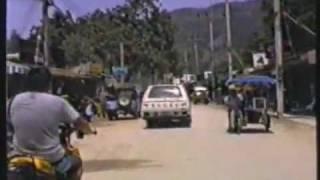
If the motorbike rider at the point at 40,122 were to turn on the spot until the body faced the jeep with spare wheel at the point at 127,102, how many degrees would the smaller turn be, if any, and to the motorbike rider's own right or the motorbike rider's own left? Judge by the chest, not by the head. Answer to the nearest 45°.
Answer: approximately 45° to the motorbike rider's own left

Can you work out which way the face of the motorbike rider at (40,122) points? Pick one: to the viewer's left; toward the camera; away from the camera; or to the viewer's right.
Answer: away from the camera

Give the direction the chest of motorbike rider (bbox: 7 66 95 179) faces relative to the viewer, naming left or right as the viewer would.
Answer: facing away from the viewer and to the right of the viewer
